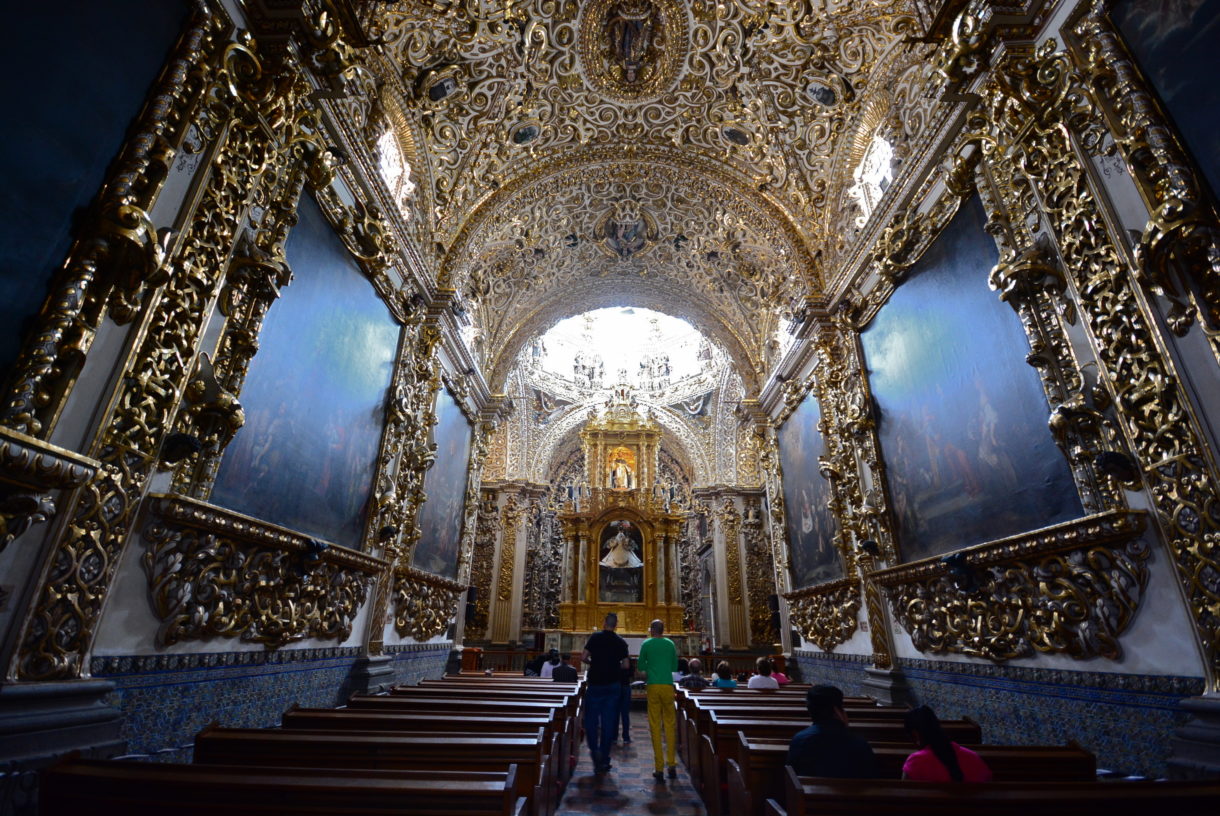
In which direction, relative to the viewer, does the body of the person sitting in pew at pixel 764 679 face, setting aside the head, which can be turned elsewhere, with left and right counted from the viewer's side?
facing away from the viewer

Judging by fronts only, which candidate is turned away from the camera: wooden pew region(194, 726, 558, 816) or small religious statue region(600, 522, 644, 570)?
the wooden pew

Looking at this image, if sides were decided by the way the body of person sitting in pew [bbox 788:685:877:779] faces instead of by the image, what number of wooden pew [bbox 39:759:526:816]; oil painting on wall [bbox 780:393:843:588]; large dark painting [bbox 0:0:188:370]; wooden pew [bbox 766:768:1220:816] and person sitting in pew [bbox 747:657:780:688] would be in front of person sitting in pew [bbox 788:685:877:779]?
2

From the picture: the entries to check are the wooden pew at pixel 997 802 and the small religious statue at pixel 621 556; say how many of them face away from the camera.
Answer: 1

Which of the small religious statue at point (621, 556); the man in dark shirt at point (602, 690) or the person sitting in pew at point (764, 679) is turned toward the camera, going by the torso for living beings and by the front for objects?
the small religious statue

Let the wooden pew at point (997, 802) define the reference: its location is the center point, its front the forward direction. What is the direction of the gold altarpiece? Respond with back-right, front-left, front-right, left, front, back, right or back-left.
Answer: front-left

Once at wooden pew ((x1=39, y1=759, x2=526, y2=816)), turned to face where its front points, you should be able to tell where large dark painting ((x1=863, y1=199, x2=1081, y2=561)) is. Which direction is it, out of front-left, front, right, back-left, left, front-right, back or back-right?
right

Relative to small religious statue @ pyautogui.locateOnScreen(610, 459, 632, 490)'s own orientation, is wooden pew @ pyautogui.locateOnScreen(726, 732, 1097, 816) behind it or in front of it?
in front

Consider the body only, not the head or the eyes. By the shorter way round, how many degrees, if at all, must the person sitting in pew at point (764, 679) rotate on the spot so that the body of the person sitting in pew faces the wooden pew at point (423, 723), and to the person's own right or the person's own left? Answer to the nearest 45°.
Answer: approximately 135° to the person's own left

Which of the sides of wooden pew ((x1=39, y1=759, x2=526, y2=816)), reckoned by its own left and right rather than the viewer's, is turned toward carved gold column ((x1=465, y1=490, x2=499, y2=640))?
front

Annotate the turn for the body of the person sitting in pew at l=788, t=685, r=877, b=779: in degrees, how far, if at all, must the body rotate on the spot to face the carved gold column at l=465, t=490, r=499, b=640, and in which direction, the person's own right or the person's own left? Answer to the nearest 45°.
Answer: approximately 45° to the person's own left

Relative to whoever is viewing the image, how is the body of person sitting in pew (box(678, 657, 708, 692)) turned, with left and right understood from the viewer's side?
facing away from the viewer

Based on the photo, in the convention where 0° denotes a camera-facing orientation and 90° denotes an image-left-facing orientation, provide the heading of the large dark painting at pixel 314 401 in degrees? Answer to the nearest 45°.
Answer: approximately 315°

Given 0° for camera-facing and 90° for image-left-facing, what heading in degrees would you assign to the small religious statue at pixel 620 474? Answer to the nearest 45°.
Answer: approximately 0°

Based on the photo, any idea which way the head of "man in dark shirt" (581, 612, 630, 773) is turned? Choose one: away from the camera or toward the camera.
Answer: away from the camera

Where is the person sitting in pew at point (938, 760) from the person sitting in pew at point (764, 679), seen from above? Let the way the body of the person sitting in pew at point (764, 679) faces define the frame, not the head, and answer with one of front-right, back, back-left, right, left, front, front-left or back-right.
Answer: back

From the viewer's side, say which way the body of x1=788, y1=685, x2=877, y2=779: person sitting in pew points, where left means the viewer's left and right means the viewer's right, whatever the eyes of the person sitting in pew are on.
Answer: facing away from the viewer

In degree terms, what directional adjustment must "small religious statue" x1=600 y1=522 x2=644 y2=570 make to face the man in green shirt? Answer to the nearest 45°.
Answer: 0° — it already faces them

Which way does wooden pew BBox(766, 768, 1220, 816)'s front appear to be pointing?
away from the camera

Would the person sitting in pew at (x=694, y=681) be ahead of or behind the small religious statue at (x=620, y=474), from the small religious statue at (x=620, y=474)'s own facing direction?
ahead

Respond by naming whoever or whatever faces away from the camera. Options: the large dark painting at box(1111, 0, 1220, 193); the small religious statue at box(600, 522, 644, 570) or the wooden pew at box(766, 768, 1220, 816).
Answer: the wooden pew

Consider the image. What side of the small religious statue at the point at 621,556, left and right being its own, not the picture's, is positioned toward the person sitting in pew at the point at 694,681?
front
